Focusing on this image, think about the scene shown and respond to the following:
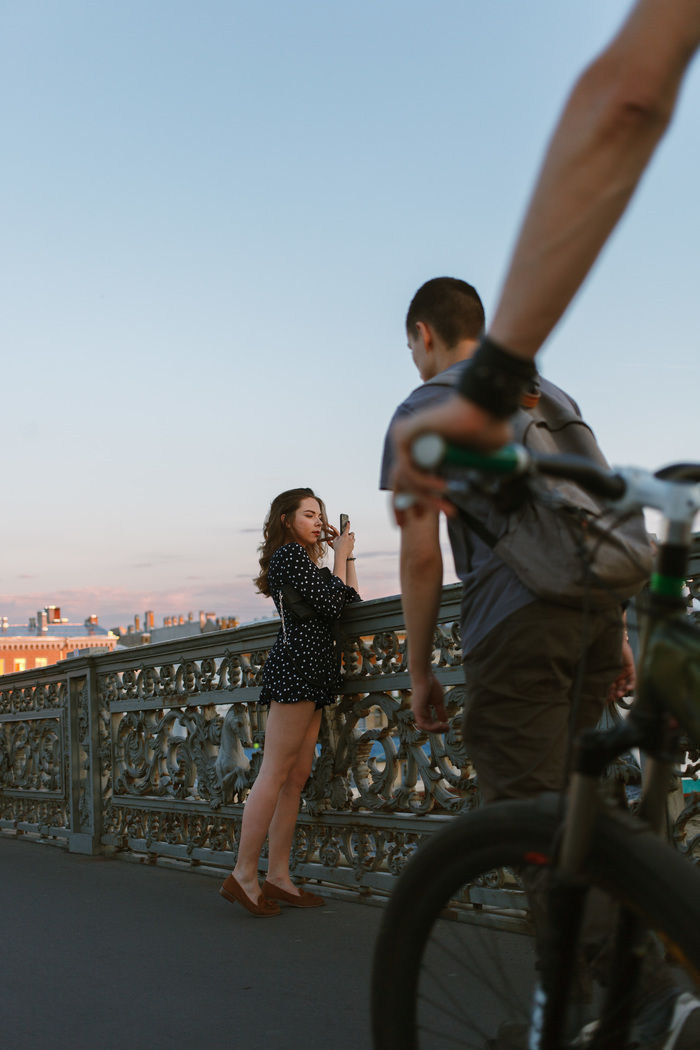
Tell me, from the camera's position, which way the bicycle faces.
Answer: facing away from the viewer and to the left of the viewer

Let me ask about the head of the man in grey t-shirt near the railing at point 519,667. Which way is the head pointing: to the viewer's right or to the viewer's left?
to the viewer's left
